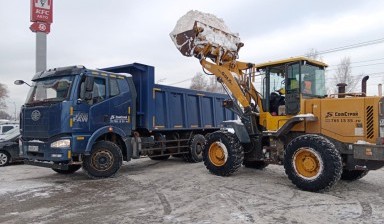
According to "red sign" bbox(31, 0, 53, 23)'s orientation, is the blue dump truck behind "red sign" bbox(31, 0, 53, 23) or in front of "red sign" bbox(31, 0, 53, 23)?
in front

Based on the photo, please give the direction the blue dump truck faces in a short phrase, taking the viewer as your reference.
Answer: facing the viewer and to the left of the viewer

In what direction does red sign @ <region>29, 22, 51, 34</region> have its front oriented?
toward the camera

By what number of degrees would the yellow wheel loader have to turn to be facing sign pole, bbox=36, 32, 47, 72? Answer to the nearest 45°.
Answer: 0° — it already faces it

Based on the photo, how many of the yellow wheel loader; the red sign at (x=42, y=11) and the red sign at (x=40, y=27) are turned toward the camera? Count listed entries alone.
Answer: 2

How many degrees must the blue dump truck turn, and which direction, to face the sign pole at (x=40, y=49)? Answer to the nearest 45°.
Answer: approximately 135° to its right

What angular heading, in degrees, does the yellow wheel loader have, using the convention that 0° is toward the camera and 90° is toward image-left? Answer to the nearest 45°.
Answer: approximately 135°

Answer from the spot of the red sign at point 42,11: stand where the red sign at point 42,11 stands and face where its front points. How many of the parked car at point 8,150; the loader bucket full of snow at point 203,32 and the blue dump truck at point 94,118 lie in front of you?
3

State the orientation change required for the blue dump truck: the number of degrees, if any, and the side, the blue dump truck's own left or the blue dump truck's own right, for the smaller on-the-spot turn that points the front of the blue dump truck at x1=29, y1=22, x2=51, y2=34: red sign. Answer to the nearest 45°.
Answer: approximately 135° to the blue dump truck's own right
